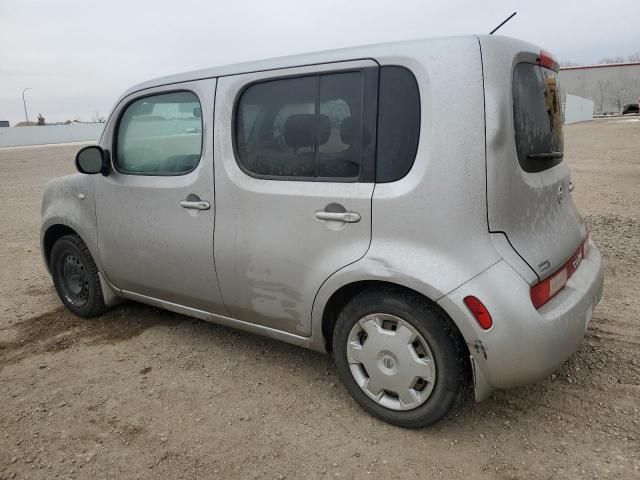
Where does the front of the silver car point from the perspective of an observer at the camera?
facing away from the viewer and to the left of the viewer
